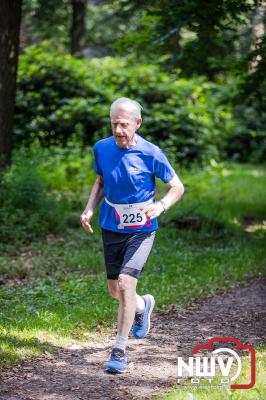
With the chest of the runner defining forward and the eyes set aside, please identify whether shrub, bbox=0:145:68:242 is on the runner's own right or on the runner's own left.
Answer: on the runner's own right

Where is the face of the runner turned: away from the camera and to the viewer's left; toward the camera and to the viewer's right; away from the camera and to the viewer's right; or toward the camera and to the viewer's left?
toward the camera and to the viewer's left

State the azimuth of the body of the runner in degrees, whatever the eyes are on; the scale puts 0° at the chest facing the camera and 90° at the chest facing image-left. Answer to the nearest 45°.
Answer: approximately 45°
